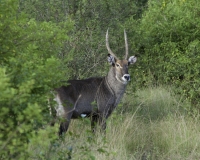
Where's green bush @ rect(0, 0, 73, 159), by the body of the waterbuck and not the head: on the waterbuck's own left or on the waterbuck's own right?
on the waterbuck's own right

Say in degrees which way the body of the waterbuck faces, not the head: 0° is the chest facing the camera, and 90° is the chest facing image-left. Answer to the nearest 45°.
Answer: approximately 270°

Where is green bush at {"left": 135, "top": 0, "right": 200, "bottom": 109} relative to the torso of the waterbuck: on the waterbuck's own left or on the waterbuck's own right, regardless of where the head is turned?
on the waterbuck's own left
